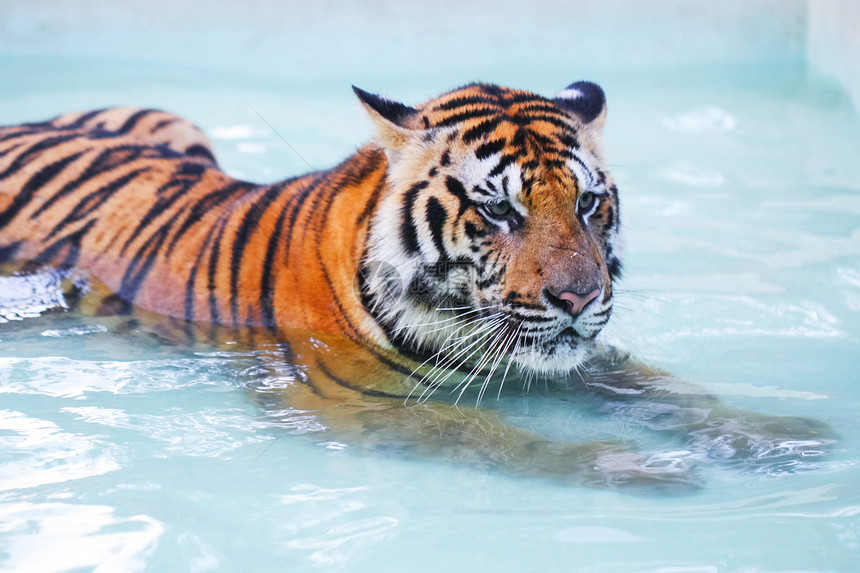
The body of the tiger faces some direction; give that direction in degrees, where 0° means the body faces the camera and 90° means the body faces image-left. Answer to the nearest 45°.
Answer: approximately 315°
